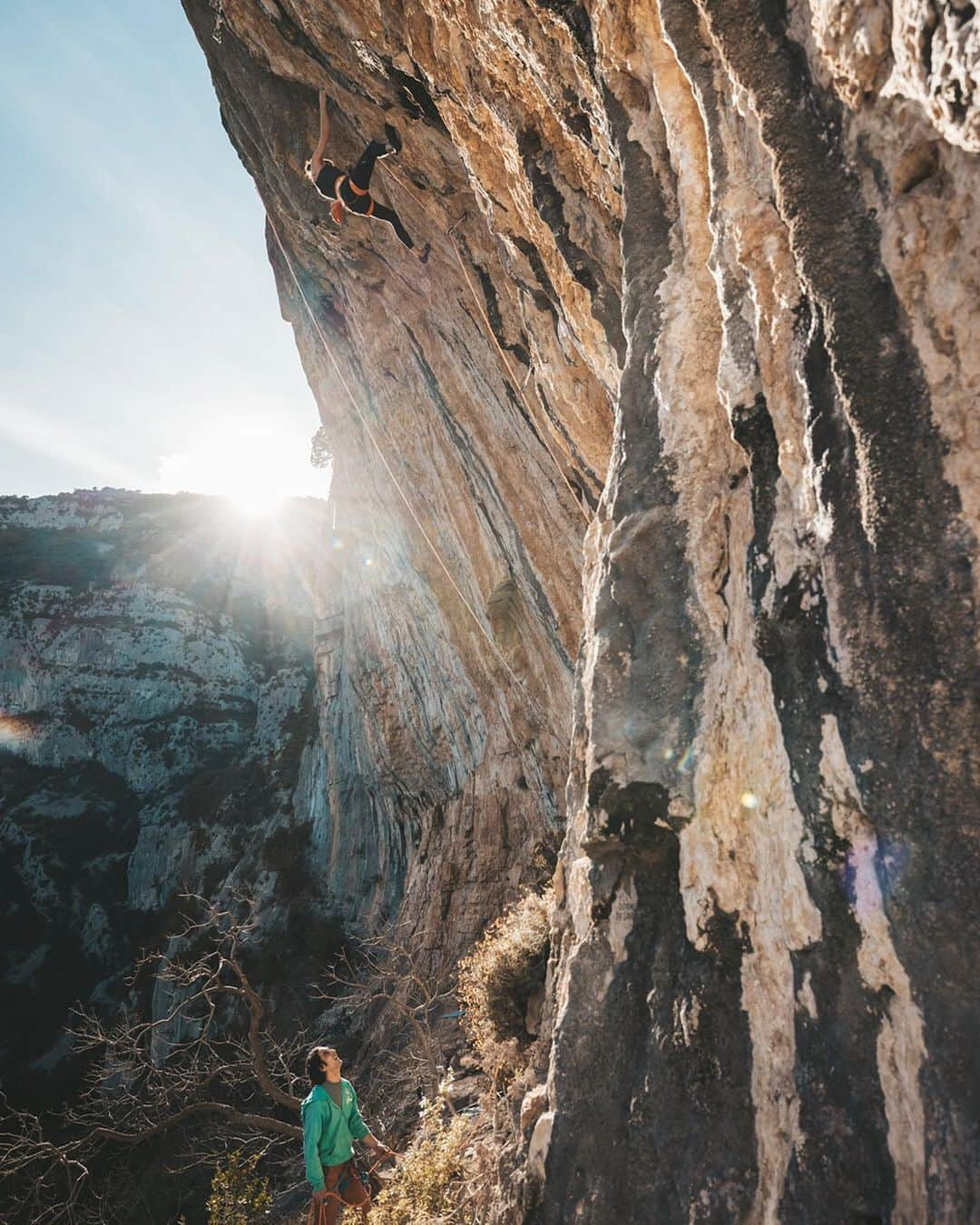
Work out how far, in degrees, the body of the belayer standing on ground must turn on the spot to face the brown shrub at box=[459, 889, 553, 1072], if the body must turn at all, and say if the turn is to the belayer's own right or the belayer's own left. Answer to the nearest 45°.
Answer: approximately 90° to the belayer's own left

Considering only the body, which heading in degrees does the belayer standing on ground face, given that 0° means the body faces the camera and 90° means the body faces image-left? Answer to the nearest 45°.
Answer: approximately 315°
